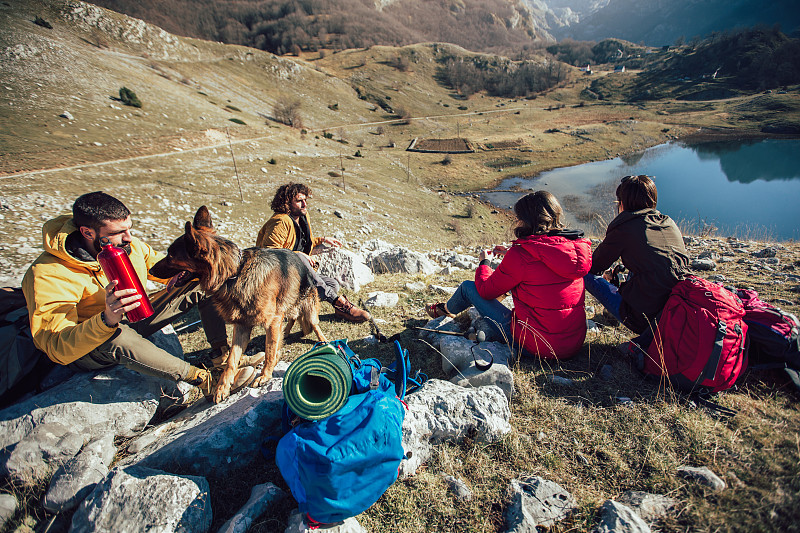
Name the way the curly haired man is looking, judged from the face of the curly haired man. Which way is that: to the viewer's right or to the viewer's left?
to the viewer's right

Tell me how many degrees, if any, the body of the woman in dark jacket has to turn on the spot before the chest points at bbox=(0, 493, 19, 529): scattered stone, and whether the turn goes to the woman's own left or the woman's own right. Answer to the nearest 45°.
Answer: approximately 90° to the woman's own left

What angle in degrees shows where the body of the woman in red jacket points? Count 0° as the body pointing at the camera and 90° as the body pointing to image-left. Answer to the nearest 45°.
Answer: approximately 135°

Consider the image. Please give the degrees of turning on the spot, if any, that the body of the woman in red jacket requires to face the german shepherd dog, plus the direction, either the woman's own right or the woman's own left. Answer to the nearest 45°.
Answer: approximately 45° to the woman's own left

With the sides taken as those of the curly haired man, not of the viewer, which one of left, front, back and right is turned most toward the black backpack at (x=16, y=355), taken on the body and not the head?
right

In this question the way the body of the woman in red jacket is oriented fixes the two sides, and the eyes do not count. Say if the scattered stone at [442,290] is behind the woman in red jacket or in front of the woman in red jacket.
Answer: in front

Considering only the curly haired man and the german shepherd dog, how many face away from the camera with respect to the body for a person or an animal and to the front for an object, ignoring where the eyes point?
0

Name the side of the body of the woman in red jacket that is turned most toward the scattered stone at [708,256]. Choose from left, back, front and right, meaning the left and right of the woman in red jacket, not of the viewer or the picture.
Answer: right

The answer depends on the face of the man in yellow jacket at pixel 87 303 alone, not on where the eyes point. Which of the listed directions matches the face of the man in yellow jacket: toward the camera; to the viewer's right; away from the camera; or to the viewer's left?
to the viewer's right

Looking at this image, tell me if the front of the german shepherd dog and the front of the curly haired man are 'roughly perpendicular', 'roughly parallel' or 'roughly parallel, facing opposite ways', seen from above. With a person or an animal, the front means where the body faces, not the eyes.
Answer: roughly perpendicular

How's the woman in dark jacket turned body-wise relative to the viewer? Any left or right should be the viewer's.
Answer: facing away from the viewer and to the left of the viewer

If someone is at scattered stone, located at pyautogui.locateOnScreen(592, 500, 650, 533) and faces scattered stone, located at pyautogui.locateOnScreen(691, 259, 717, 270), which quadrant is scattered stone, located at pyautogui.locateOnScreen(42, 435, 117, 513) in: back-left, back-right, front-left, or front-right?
back-left

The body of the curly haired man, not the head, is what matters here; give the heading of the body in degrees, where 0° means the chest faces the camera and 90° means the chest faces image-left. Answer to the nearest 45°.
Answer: approximately 315°

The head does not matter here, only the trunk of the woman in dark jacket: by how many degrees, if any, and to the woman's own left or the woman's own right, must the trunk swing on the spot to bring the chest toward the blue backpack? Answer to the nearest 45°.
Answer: approximately 135° to the woman's own left
